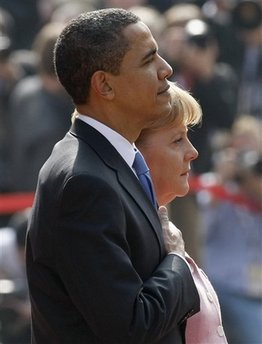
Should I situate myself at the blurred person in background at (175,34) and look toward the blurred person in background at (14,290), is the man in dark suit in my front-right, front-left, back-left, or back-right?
front-left

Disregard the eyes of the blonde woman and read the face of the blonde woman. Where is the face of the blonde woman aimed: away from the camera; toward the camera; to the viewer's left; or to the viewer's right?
to the viewer's right

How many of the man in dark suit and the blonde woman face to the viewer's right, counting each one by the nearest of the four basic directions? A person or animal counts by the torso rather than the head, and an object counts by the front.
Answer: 2

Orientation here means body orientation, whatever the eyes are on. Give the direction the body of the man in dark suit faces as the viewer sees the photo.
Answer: to the viewer's right

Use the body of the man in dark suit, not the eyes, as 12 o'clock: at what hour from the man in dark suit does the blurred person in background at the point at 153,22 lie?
The blurred person in background is roughly at 9 o'clock from the man in dark suit.

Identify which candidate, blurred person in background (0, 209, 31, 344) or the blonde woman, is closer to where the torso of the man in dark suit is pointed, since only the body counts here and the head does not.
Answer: the blonde woman

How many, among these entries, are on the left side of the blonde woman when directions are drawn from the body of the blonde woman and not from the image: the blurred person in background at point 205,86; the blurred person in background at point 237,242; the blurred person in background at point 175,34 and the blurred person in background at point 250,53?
4

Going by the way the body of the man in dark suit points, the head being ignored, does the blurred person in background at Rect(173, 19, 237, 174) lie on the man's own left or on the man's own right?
on the man's own left

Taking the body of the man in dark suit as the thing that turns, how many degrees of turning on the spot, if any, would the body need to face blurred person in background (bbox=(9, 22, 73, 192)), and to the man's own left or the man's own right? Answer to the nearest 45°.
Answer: approximately 90° to the man's own left

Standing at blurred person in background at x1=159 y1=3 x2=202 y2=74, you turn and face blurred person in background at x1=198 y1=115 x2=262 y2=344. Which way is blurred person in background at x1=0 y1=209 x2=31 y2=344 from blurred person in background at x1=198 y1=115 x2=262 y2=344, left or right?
right

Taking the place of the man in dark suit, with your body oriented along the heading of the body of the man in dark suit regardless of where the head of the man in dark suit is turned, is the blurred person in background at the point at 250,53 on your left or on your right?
on your left

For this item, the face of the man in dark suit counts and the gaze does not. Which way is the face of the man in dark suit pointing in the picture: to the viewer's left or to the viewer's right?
to the viewer's right

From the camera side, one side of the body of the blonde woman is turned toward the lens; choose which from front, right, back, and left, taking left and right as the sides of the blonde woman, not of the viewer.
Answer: right

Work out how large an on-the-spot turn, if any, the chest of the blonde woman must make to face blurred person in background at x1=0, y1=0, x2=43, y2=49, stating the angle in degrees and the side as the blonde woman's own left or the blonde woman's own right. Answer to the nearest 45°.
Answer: approximately 90° to the blonde woman's own left

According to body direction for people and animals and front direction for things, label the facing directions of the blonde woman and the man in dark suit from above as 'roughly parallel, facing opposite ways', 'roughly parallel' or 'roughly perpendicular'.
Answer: roughly parallel

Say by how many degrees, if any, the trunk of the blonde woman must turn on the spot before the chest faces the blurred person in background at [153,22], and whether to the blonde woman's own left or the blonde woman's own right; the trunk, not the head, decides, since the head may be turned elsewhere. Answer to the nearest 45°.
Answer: approximately 90° to the blonde woman's own left

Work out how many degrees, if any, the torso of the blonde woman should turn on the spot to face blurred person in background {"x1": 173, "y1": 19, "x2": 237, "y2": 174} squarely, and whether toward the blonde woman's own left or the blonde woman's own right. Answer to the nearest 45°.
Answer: approximately 90° to the blonde woman's own left
